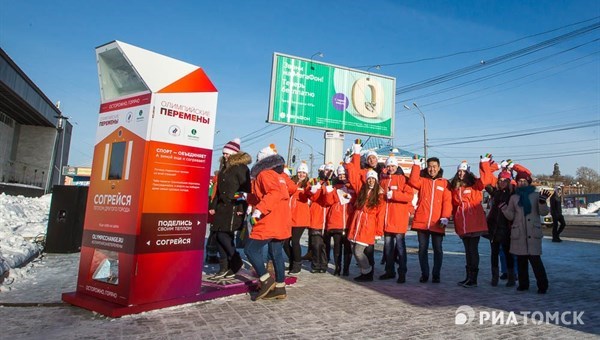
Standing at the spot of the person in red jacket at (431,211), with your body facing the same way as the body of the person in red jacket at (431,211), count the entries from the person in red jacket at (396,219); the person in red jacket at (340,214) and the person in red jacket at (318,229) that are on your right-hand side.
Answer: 3

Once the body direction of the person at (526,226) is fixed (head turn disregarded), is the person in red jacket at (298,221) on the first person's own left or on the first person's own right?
on the first person's own right

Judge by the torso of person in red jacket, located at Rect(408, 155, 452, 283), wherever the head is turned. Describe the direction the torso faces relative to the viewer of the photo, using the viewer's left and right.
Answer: facing the viewer

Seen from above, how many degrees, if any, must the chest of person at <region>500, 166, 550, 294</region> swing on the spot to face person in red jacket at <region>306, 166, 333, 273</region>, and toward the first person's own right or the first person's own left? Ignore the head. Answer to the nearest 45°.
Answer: approximately 90° to the first person's own right

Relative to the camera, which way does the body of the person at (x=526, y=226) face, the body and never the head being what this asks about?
toward the camera

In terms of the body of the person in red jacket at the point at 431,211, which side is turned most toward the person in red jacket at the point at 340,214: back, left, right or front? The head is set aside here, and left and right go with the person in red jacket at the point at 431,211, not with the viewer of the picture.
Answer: right

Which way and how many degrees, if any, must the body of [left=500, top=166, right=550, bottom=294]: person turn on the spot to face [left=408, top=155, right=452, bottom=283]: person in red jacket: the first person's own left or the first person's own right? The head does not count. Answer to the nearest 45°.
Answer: approximately 90° to the first person's own right

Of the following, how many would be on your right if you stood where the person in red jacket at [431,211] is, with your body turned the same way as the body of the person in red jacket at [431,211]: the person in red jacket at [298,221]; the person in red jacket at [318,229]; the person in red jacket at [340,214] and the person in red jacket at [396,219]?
4

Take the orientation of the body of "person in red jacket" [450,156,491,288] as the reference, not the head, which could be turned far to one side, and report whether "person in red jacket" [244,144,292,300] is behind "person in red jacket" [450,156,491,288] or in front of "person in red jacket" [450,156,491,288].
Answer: in front

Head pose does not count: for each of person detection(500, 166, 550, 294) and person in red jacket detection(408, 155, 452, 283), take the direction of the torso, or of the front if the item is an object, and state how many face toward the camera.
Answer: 2

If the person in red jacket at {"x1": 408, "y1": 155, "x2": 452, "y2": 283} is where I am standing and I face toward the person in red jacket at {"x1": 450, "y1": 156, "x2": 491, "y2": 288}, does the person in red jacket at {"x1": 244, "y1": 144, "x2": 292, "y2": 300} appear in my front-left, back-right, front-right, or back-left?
back-right

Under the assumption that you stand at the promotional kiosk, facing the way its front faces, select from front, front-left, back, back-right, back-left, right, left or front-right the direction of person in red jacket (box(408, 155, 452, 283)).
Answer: back-left

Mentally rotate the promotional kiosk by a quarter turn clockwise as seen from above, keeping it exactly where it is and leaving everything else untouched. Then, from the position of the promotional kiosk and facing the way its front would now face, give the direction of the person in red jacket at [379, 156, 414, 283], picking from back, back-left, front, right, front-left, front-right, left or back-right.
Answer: back-right
